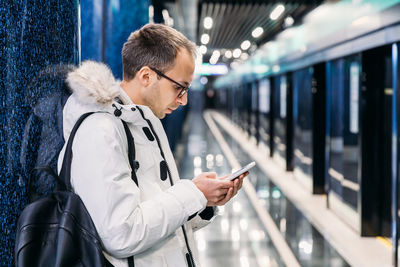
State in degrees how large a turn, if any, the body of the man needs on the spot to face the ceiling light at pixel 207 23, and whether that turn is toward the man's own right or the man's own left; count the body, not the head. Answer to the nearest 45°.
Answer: approximately 90° to the man's own left

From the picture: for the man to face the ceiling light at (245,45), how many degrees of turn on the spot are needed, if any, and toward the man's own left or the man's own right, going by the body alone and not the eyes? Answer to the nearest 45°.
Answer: approximately 90° to the man's own left

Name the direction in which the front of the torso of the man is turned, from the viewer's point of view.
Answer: to the viewer's right

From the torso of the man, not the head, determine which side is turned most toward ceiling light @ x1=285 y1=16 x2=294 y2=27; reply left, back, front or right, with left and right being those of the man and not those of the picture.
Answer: left

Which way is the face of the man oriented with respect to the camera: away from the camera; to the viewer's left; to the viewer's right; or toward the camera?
to the viewer's right

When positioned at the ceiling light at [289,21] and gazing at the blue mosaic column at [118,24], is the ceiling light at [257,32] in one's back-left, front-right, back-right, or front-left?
back-right

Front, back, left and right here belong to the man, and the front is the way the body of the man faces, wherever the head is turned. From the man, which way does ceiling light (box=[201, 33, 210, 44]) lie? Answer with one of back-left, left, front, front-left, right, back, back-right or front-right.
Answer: left

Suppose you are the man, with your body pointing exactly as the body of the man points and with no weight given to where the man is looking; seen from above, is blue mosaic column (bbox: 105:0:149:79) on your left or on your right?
on your left

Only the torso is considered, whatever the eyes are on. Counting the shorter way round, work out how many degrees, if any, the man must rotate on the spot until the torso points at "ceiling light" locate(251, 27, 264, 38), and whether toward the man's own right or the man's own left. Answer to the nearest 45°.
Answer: approximately 90° to the man's own left

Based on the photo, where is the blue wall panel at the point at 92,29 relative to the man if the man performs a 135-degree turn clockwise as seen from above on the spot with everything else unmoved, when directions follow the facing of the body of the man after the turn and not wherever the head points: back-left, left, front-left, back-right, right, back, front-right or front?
back-right
